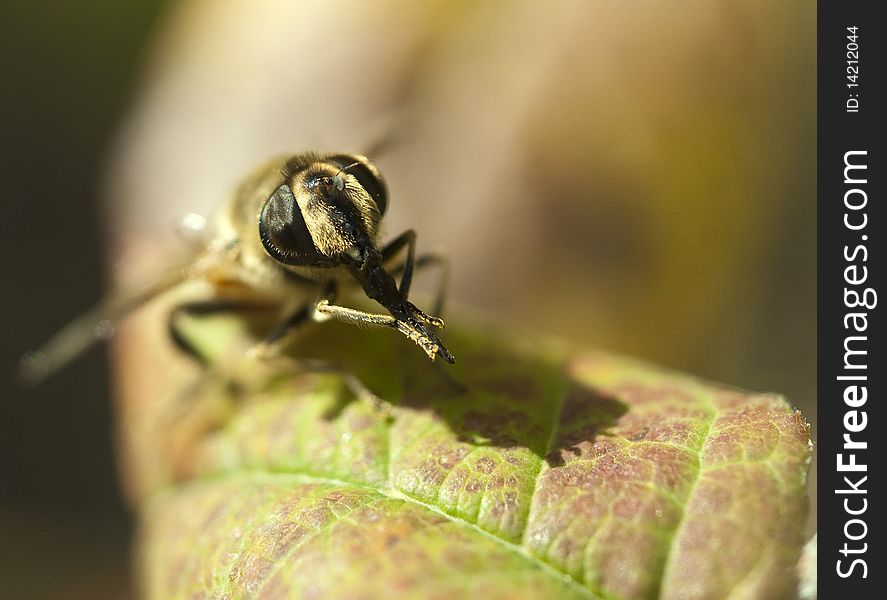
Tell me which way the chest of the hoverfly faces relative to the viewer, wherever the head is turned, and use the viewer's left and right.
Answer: facing the viewer and to the right of the viewer
